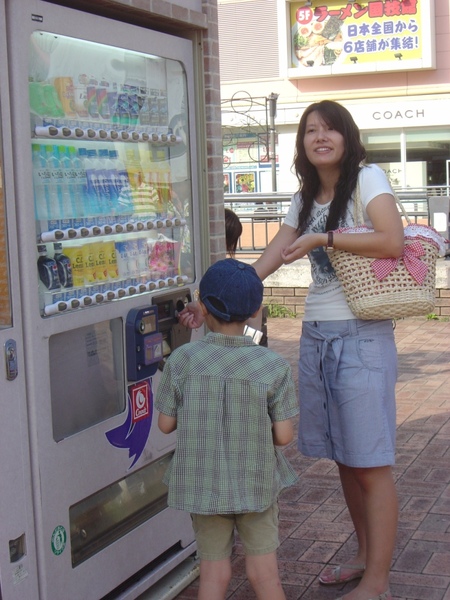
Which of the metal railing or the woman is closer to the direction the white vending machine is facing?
the woman

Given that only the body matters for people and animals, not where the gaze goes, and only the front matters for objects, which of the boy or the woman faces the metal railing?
the boy

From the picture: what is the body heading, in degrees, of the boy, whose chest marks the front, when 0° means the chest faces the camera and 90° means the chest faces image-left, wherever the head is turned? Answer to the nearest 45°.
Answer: approximately 180°

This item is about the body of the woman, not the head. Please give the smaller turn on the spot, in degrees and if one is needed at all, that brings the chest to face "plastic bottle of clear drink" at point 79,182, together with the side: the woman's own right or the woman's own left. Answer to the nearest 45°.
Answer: approximately 45° to the woman's own right

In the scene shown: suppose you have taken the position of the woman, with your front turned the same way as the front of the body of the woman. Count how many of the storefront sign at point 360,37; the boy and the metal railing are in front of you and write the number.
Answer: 1

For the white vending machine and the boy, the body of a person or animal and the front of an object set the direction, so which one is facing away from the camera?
the boy

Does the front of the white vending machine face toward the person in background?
no

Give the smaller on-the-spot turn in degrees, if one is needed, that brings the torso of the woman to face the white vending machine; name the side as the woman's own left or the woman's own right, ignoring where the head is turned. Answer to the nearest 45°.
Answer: approximately 45° to the woman's own right

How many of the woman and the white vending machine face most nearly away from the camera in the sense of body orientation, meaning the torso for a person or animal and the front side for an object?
0

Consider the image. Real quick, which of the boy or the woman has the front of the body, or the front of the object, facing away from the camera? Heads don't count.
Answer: the boy

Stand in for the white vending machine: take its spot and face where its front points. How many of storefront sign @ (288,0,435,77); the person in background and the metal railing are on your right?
0

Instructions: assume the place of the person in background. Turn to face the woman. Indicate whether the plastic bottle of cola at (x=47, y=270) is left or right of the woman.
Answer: right

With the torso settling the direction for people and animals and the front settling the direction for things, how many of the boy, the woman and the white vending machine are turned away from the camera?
1
